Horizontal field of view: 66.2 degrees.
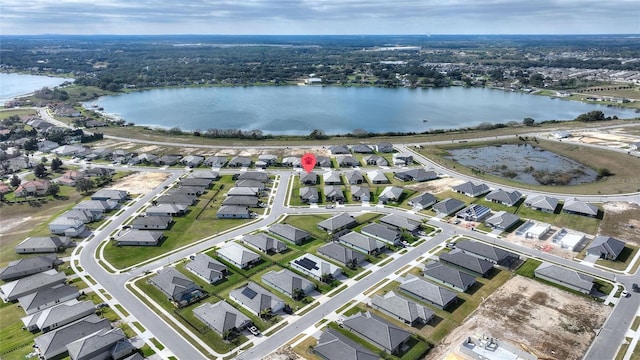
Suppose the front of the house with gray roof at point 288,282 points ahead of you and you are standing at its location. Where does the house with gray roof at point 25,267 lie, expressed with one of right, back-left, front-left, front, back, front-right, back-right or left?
back-right

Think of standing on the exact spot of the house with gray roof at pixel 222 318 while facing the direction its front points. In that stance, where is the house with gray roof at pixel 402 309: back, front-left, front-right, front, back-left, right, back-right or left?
front-left

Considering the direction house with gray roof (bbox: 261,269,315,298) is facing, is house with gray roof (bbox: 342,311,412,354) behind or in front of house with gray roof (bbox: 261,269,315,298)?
in front

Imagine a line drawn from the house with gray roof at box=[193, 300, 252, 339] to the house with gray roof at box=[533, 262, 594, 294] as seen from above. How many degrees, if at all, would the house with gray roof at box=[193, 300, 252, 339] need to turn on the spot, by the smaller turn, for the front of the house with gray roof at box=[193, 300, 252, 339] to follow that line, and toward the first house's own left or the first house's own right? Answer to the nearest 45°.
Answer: approximately 45° to the first house's own left

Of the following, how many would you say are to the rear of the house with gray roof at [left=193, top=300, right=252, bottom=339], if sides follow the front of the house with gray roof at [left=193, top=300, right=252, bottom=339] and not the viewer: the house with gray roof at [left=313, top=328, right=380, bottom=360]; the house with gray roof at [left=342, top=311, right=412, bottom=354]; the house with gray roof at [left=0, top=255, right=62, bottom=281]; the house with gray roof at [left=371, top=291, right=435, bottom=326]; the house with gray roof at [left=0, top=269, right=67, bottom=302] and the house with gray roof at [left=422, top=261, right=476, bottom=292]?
2

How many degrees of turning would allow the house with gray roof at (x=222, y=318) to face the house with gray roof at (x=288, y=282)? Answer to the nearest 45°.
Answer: approximately 90° to its left

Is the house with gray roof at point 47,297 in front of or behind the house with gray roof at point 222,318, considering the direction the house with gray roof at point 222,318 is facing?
behind

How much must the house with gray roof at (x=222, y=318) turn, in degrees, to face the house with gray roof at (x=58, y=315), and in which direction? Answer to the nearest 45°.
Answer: approximately 135° to its right

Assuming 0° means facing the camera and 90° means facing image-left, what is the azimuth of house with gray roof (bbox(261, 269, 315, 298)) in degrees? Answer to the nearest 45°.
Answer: approximately 315°

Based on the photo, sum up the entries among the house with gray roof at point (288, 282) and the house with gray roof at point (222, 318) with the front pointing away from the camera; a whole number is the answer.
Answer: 0

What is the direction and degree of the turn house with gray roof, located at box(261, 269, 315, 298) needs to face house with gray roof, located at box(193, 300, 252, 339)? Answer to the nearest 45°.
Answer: approximately 90° to its right

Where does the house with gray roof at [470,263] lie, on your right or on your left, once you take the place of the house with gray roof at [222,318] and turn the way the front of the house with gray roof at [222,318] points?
on your left

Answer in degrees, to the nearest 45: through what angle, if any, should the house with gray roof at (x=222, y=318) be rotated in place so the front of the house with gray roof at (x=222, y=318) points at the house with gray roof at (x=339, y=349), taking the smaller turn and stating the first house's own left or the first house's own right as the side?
0° — it already faces it
